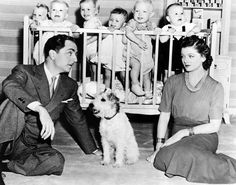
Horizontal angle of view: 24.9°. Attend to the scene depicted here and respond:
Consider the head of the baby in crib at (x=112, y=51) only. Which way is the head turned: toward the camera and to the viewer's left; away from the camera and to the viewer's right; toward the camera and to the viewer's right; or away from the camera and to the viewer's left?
toward the camera and to the viewer's left

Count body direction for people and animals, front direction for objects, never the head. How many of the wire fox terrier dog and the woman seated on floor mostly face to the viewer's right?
0

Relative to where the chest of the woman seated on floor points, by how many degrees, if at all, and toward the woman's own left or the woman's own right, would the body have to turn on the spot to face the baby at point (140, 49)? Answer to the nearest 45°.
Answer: approximately 90° to the woman's own right

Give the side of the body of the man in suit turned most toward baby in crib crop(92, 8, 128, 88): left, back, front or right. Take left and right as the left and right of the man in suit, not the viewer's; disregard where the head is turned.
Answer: left

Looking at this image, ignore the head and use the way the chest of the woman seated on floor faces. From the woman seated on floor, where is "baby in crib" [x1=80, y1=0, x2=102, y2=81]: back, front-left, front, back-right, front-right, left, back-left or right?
right

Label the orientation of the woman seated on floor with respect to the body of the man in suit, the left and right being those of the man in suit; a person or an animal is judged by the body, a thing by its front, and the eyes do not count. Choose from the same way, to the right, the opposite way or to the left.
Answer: to the right

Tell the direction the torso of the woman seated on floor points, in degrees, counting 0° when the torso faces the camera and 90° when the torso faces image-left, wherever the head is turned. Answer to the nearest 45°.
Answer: approximately 45°

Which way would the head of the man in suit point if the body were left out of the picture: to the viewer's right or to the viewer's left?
to the viewer's right
